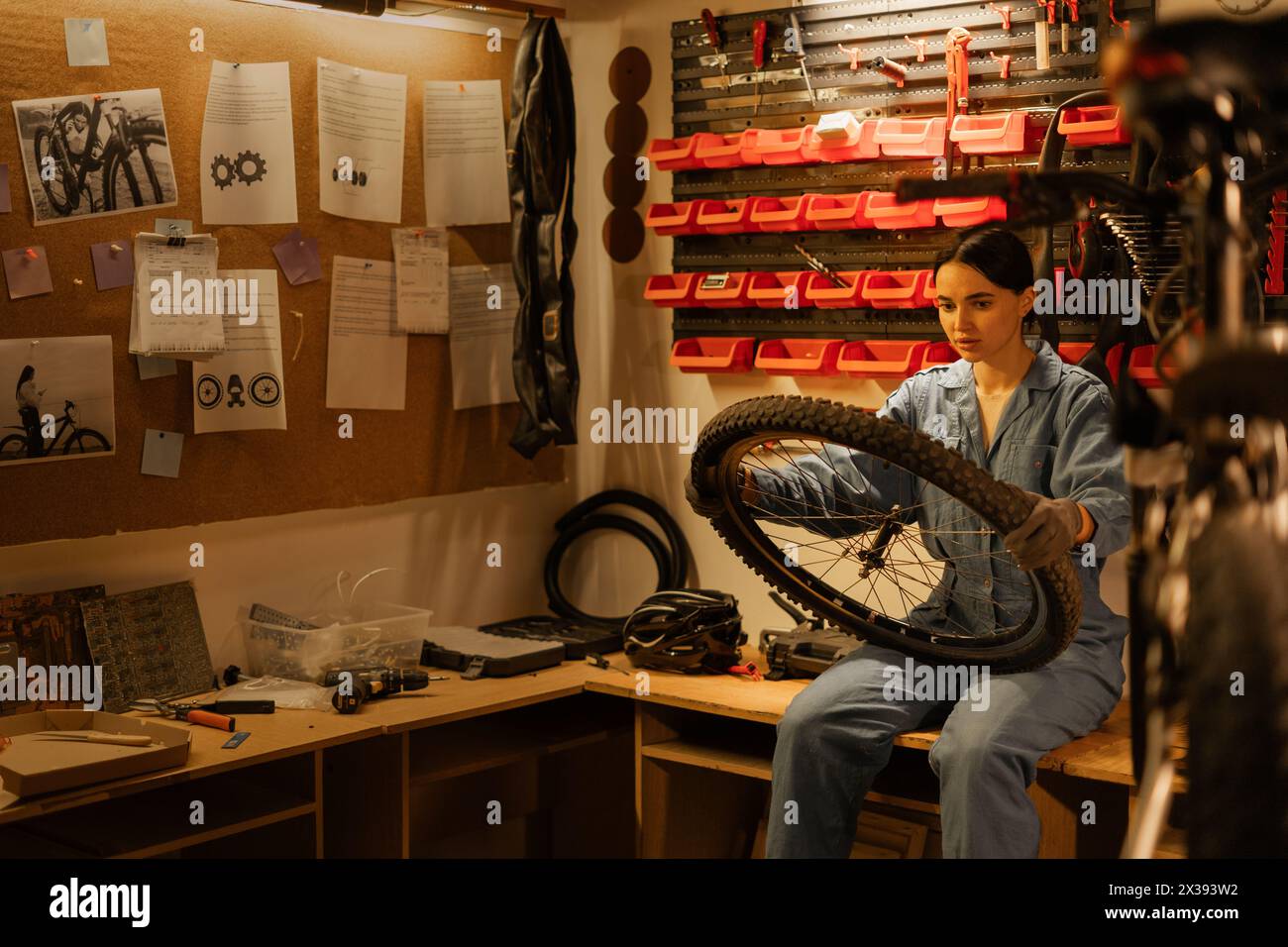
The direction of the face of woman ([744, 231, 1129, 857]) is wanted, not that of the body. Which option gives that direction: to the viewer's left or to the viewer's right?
to the viewer's left

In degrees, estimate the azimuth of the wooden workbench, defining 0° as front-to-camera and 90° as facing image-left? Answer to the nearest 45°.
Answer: approximately 0°

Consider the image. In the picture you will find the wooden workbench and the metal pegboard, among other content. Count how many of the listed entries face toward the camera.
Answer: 2

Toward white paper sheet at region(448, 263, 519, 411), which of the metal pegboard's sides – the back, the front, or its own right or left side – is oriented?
right

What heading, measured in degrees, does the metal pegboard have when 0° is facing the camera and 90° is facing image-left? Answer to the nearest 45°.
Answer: approximately 0°

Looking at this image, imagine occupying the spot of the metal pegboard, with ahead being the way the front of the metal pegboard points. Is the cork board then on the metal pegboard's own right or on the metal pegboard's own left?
on the metal pegboard's own right
